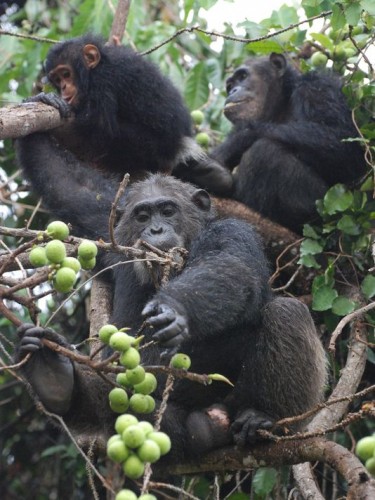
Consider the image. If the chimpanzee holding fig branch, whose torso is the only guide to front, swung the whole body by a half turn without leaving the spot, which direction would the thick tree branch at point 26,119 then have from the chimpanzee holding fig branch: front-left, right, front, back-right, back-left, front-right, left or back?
left

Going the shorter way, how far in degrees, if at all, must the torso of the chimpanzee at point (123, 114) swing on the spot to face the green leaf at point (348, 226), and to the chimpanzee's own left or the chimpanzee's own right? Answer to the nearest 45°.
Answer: approximately 135° to the chimpanzee's own left

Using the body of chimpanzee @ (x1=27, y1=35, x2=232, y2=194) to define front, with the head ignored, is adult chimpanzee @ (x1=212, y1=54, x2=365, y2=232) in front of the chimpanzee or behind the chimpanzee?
behind

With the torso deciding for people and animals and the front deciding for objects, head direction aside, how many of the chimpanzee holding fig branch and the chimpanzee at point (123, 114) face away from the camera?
0

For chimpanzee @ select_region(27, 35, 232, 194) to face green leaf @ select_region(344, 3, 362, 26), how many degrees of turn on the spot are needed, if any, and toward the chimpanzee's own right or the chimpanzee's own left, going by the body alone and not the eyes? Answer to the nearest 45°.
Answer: approximately 135° to the chimpanzee's own left

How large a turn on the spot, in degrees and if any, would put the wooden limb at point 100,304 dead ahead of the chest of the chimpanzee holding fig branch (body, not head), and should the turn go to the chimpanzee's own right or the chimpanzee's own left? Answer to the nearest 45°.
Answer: approximately 90° to the chimpanzee's own right

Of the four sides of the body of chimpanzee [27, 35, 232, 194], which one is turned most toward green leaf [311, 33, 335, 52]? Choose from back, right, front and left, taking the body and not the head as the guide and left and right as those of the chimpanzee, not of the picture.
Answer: back

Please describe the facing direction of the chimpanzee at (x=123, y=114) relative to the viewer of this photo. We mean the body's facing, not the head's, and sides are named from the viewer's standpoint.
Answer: facing to the left of the viewer

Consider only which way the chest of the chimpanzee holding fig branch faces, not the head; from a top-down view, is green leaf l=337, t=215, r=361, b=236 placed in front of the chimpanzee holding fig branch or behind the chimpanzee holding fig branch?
behind

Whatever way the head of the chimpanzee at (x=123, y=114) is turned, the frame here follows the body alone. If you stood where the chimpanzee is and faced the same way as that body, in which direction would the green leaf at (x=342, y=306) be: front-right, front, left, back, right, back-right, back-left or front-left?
back-left

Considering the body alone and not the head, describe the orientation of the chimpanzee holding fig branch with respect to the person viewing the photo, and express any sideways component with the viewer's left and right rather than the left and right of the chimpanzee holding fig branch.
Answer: facing the viewer and to the left of the viewer
